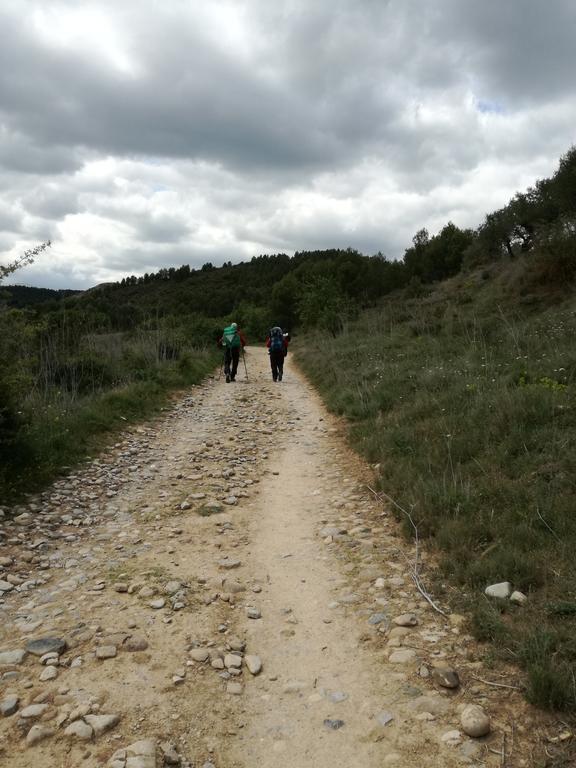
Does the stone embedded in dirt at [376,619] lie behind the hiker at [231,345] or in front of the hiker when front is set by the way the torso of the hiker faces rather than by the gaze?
behind

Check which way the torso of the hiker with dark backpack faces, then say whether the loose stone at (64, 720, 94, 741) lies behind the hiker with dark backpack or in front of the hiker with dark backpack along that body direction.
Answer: behind

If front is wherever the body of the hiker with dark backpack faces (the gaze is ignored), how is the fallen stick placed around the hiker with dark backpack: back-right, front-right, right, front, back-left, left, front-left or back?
back

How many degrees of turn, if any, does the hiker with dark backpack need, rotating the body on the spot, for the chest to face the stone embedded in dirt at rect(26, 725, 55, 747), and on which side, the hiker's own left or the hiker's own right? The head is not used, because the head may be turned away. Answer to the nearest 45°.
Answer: approximately 180°

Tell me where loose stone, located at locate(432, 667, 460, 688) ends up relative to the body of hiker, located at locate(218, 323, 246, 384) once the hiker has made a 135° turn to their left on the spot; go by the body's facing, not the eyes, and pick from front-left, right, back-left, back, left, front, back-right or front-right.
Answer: front-left

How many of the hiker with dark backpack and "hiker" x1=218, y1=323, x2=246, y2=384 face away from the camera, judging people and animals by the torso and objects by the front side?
2

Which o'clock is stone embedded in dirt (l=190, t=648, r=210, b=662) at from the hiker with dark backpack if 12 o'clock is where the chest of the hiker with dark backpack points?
The stone embedded in dirt is roughly at 6 o'clock from the hiker with dark backpack.

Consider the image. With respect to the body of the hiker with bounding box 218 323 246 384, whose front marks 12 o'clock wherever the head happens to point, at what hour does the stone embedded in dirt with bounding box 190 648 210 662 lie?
The stone embedded in dirt is roughly at 6 o'clock from the hiker.

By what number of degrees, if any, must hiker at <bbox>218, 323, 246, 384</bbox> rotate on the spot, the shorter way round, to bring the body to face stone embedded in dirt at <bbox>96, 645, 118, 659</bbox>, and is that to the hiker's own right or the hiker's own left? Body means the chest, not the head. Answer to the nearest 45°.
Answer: approximately 180°

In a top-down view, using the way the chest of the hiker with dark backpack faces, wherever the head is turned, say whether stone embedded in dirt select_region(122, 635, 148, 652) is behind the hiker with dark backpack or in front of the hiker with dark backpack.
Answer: behind

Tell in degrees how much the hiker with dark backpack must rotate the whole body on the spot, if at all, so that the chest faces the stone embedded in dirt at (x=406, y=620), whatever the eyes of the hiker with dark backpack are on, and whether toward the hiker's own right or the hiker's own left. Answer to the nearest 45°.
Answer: approximately 180°

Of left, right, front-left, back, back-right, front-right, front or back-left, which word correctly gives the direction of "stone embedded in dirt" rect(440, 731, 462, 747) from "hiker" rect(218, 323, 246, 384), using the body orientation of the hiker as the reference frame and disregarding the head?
back

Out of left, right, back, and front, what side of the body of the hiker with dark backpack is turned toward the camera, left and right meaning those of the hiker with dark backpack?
back

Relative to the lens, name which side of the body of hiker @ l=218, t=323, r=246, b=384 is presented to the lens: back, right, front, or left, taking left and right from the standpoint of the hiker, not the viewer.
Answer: back
